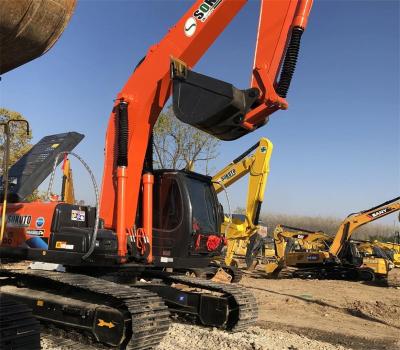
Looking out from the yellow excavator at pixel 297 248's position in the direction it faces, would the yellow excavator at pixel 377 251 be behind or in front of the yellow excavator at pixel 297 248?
behind

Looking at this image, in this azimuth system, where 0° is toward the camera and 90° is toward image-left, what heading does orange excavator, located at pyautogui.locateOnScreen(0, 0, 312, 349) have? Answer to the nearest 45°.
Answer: approximately 315°

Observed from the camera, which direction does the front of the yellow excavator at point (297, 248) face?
facing to the left of the viewer

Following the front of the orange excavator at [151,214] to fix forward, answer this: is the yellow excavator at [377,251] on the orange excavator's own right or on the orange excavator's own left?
on the orange excavator's own left
